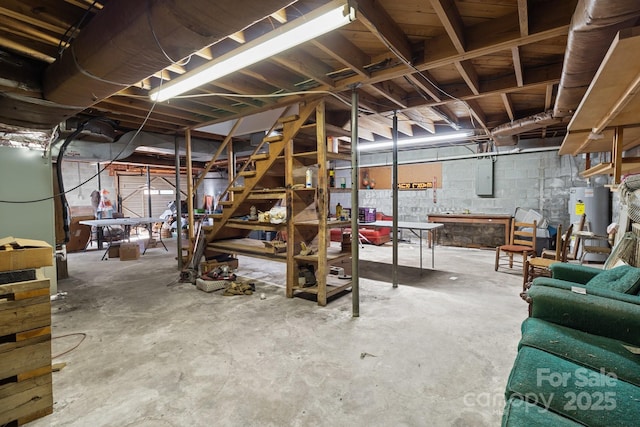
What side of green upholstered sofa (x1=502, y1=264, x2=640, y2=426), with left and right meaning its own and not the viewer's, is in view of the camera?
left

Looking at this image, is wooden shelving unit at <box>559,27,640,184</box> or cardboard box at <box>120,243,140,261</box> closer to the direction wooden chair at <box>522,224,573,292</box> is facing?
the cardboard box

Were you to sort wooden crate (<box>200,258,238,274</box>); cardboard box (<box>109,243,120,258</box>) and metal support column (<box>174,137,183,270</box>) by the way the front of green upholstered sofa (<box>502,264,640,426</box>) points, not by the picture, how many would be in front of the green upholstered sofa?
3

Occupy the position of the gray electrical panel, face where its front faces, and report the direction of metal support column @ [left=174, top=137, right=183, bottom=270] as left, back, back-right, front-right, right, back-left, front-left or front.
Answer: front-right

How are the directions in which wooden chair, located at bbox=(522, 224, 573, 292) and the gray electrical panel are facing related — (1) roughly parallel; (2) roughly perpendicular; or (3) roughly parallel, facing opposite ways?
roughly perpendicular

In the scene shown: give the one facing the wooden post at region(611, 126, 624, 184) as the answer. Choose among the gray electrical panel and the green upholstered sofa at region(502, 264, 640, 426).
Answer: the gray electrical panel

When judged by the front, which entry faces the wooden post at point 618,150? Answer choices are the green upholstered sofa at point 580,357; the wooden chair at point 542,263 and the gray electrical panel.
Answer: the gray electrical panel

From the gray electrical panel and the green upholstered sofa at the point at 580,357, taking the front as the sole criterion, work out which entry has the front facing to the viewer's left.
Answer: the green upholstered sofa

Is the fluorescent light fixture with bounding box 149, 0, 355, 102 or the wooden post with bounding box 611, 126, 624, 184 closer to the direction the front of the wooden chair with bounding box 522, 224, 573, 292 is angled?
the fluorescent light fixture

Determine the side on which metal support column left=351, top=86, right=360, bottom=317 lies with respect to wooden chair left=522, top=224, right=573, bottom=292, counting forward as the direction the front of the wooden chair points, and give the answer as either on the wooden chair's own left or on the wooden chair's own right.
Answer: on the wooden chair's own left

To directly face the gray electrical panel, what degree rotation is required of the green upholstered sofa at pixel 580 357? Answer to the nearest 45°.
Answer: approximately 90° to its right

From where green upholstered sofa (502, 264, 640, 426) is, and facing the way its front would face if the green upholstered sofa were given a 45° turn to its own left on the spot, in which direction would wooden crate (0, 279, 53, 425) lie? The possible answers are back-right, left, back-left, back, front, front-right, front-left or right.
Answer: front

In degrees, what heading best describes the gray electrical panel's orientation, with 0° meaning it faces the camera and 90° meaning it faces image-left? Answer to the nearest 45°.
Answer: approximately 0°

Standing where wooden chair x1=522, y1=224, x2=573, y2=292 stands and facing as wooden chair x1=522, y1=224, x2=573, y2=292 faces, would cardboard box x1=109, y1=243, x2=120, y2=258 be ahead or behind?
ahead

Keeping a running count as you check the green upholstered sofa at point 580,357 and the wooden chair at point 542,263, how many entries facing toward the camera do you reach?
0
